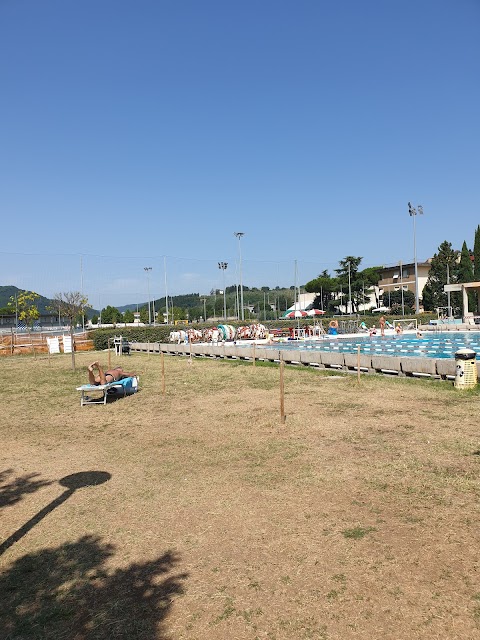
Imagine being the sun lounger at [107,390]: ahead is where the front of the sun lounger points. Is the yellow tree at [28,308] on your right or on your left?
on your right

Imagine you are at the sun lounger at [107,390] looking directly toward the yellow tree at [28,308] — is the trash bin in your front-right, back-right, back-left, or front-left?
back-right

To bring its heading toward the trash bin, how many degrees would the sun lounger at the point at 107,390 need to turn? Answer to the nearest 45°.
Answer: approximately 135° to its left

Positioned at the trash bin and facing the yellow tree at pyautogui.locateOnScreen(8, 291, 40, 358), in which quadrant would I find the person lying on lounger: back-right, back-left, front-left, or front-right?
front-left

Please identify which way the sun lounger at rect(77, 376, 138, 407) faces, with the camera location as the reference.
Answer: facing the viewer and to the left of the viewer

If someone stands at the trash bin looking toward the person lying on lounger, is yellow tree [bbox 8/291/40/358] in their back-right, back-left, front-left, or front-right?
front-right
